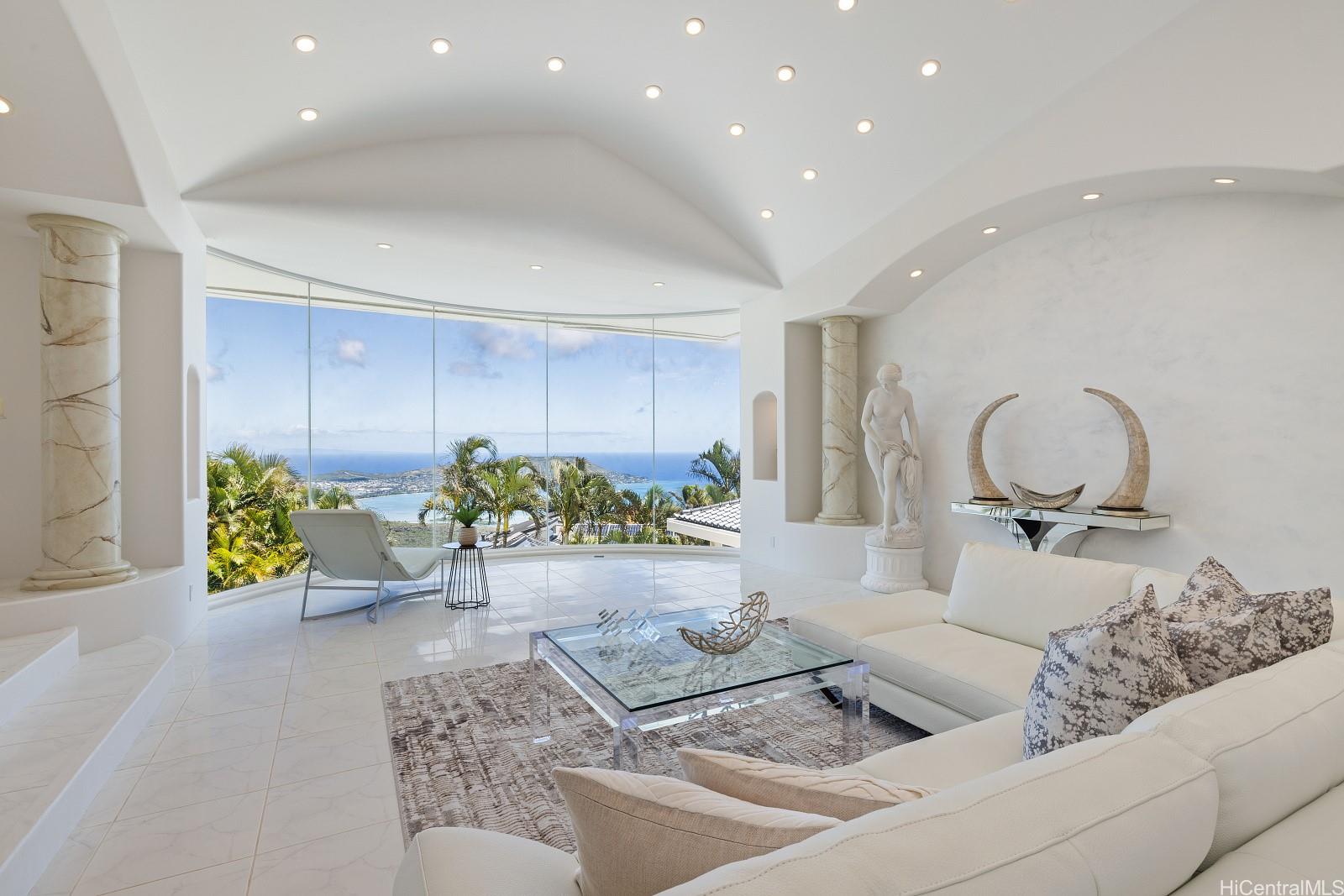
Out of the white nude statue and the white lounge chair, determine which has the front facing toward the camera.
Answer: the white nude statue

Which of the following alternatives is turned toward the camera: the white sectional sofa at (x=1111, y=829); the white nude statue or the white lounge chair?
the white nude statue

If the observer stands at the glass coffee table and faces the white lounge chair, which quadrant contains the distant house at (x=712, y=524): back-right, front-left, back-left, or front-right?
front-right

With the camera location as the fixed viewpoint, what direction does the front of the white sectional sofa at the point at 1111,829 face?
facing away from the viewer and to the left of the viewer

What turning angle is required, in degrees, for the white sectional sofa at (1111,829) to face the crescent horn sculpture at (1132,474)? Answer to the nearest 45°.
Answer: approximately 45° to its right

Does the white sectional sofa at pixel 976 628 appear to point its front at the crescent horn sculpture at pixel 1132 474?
no

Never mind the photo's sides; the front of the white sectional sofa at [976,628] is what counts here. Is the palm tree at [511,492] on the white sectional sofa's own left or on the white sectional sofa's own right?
on the white sectional sofa's own right

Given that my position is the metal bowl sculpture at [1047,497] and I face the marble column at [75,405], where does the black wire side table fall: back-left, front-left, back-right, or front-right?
front-right

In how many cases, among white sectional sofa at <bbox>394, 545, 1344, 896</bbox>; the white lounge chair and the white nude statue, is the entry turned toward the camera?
1

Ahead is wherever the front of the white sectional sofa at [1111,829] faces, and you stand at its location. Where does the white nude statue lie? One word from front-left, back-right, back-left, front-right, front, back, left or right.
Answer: front-right

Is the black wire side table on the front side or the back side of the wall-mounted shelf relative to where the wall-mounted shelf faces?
on the front side

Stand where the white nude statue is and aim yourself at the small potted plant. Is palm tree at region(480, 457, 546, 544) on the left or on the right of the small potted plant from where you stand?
right

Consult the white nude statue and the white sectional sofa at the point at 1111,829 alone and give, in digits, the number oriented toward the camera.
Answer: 1

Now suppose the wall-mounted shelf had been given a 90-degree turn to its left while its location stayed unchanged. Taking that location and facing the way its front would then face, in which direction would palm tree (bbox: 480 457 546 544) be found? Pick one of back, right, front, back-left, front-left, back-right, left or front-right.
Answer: back-right

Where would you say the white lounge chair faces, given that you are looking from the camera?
facing away from the viewer and to the right of the viewer

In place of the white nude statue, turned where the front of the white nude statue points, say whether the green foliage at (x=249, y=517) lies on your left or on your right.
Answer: on your right

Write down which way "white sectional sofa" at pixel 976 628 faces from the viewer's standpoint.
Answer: facing the viewer and to the left of the viewer

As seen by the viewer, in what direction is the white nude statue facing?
toward the camera

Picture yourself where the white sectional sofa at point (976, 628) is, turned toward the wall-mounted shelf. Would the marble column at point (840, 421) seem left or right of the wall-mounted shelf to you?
left
